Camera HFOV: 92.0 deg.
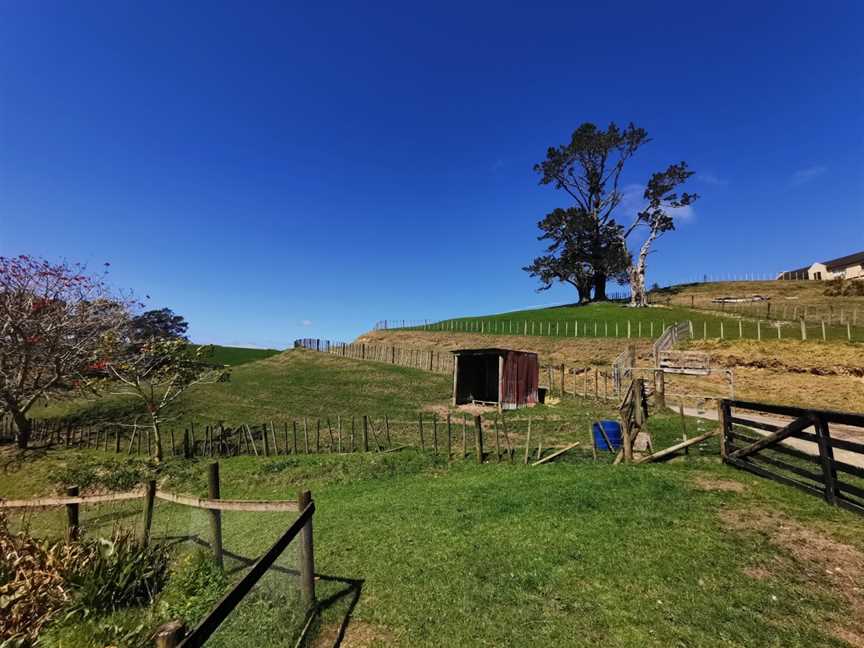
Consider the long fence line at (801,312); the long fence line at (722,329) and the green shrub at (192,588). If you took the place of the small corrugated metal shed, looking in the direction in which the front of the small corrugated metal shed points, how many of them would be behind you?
2

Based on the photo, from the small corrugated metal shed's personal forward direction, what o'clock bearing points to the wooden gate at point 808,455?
The wooden gate is roughly at 10 o'clock from the small corrugated metal shed.

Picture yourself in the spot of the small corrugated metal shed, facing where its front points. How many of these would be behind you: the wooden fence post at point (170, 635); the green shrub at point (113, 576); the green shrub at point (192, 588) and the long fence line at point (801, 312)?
1

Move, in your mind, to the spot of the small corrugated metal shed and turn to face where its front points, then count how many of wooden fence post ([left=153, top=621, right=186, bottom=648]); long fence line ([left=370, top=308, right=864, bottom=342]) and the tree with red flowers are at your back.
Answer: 1

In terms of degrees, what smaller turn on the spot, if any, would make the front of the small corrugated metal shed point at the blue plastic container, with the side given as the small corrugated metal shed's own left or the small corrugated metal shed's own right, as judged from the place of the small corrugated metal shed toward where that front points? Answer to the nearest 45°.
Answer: approximately 45° to the small corrugated metal shed's own left

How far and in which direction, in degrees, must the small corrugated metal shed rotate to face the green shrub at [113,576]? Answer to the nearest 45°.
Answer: approximately 45° to its left

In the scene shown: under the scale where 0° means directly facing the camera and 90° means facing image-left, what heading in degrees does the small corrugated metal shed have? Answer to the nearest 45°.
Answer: approximately 45°

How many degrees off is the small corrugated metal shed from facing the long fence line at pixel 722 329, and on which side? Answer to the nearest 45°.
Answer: approximately 180°

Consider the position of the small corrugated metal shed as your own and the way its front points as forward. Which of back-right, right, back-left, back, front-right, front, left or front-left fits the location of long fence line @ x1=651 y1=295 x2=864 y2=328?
back

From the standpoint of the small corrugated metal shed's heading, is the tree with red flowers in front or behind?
in front

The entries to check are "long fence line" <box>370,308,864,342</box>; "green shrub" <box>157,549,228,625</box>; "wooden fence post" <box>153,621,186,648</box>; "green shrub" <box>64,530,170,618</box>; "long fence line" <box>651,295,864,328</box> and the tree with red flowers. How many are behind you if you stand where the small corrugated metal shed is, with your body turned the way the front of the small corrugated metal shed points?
2

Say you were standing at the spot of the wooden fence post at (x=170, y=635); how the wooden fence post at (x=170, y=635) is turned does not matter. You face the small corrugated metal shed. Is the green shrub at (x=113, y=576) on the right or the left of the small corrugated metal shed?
left

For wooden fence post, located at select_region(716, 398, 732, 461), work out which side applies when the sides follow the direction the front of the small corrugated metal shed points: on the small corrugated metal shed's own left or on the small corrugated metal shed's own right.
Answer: on the small corrugated metal shed's own left

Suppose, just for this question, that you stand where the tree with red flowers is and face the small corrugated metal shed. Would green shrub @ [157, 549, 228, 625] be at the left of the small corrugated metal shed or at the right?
right

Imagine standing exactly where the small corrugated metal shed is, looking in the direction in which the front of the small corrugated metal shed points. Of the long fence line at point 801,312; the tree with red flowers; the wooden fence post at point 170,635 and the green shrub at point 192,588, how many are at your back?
1
